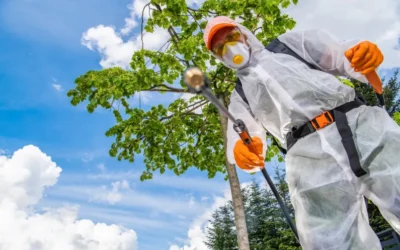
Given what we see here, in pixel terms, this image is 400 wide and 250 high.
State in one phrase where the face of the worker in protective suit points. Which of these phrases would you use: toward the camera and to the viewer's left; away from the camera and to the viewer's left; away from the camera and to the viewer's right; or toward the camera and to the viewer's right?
toward the camera and to the viewer's left

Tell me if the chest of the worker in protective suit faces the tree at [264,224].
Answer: no

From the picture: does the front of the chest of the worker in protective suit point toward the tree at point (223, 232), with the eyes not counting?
no

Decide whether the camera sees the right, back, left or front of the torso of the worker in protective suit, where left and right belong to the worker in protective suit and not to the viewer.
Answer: front
